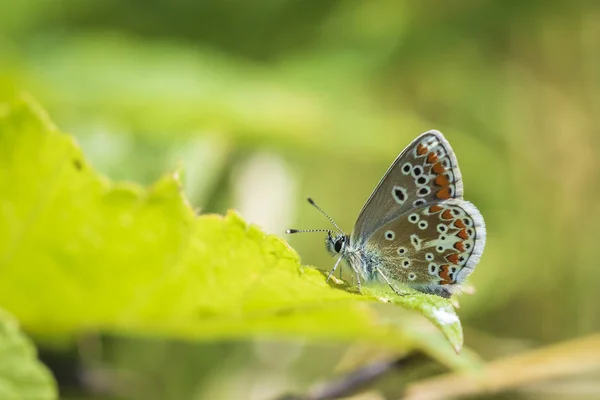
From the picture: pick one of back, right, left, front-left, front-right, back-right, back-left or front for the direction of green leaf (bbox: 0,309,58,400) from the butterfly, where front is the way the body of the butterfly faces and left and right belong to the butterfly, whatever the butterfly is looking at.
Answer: front-left

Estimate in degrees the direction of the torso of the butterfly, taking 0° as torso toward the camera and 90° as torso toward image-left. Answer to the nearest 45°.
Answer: approximately 90°
